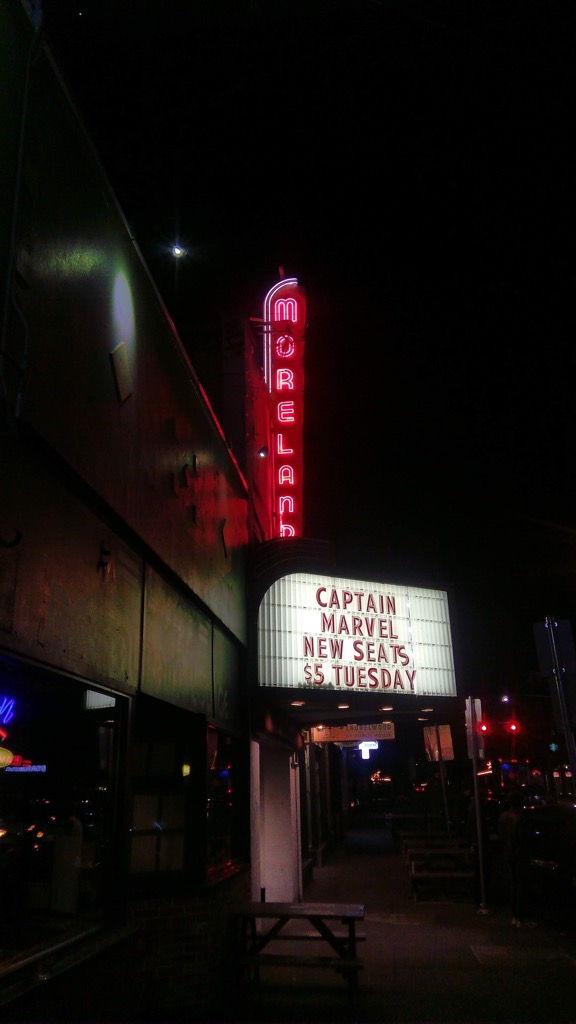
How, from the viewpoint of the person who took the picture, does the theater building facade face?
facing to the right of the viewer

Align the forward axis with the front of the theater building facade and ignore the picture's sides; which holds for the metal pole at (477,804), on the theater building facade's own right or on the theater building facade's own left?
on the theater building facade's own left

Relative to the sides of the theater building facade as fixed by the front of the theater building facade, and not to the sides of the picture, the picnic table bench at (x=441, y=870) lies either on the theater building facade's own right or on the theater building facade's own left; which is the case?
on the theater building facade's own left

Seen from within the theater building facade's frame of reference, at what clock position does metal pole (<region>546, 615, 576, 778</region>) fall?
The metal pole is roughly at 11 o'clock from the theater building facade.
